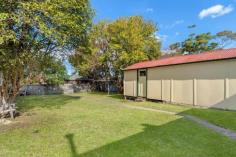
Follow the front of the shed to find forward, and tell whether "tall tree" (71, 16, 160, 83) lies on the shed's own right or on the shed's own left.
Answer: on the shed's own right

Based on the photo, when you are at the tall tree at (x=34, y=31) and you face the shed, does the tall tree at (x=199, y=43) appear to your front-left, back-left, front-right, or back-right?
front-left

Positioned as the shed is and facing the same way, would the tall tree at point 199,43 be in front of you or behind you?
behind

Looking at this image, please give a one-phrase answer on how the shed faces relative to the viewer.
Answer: facing the viewer and to the left of the viewer

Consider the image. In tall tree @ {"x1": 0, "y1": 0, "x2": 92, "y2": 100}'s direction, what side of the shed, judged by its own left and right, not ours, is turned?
front

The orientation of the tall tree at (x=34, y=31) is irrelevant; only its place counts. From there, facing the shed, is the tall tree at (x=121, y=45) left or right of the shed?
left

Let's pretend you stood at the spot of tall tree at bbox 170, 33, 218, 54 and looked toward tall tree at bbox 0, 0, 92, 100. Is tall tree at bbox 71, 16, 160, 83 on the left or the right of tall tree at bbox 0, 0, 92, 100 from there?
right
